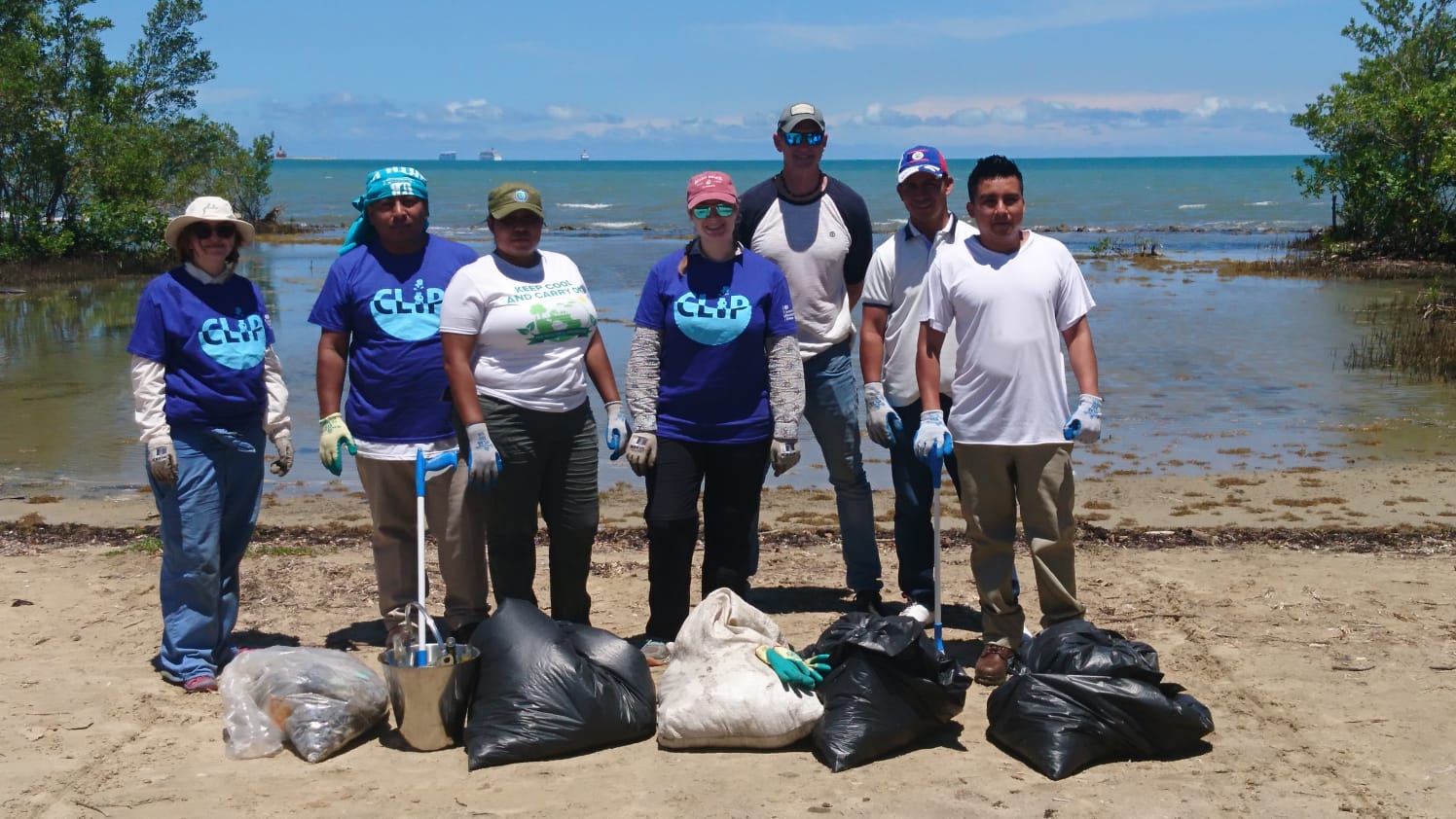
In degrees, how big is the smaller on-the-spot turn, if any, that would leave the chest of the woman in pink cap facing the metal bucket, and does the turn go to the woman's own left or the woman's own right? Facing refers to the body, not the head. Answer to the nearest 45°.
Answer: approximately 45° to the woman's own right

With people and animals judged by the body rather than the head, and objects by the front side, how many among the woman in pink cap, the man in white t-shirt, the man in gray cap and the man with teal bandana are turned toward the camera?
4

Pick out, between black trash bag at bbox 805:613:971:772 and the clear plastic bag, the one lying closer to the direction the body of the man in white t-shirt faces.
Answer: the black trash bag

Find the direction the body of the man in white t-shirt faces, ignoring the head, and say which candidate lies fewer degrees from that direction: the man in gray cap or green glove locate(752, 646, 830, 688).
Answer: the green glove

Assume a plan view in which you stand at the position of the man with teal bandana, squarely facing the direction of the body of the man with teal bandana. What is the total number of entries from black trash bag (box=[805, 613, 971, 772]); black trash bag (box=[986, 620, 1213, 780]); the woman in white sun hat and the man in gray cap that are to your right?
1

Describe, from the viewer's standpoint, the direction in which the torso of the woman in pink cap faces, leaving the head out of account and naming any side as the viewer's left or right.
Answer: facing the viewer

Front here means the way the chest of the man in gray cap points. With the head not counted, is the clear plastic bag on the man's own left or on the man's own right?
on the man's own right

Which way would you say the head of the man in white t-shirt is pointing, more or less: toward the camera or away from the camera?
toward the camera

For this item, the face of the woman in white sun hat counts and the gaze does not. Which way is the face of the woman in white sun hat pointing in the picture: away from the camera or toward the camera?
toward the camera

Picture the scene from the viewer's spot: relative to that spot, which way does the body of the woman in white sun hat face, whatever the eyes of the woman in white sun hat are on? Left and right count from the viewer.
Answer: facing the viewer and to the right of the viewer

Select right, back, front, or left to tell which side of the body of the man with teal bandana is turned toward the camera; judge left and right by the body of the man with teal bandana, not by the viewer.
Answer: front

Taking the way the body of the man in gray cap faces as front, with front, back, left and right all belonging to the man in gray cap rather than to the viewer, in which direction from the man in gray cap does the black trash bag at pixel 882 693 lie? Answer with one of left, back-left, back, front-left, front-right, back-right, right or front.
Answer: front

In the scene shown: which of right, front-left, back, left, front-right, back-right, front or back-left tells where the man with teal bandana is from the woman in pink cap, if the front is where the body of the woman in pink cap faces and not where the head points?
right

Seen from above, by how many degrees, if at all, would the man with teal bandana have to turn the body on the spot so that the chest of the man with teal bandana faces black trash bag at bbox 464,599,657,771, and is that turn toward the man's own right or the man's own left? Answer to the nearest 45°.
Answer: approximately 45° to the man's own left
